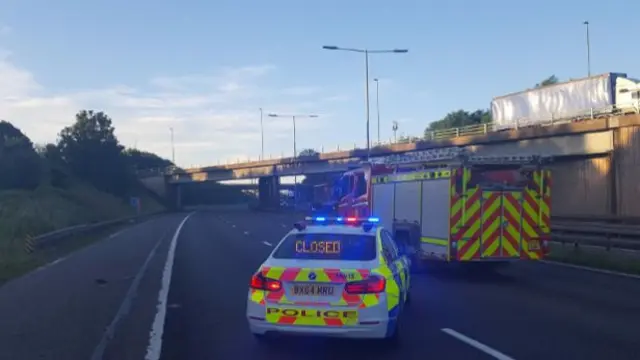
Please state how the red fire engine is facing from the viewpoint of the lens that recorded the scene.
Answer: facing away from the viewer and to the left of the viewer

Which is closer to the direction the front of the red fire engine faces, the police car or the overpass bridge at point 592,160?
the overpass bridge

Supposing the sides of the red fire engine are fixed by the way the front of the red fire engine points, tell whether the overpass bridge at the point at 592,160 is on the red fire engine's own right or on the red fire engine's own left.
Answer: on the red fire engine's own right

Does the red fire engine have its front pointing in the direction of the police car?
no
